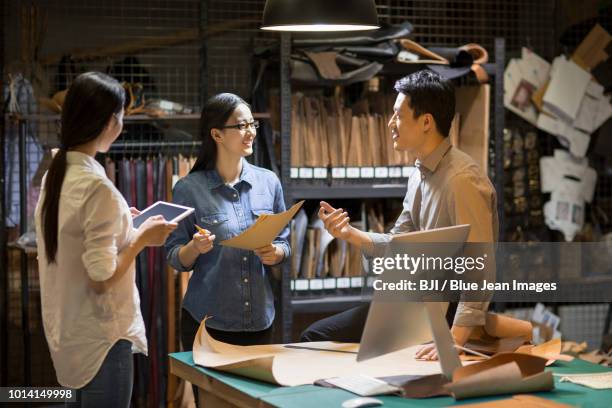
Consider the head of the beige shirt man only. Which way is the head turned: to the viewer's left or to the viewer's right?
to the viewer's left

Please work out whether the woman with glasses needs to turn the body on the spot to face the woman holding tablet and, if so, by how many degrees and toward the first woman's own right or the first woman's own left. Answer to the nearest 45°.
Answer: approximately 90° to the first woman's own right

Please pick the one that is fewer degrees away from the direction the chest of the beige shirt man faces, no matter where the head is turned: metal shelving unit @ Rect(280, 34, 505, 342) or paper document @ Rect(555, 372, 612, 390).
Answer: the metal shelving unit

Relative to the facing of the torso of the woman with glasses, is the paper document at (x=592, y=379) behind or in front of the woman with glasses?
in front

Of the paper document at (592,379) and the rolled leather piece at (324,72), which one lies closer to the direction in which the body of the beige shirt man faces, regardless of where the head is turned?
the rolled leather piece

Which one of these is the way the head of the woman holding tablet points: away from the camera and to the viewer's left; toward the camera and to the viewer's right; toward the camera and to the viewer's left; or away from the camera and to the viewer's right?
away from the camera and to the viewer's right

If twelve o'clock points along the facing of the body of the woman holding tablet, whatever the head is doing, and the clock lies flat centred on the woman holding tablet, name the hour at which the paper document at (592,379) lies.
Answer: The paper document is roughly at 2 o'clock from the woman holding tablet.

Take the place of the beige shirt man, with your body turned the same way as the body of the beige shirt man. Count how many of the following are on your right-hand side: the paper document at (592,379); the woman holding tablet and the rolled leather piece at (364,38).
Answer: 1

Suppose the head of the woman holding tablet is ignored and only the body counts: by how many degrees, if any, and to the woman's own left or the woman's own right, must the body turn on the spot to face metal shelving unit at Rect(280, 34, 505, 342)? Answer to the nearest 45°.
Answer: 0° — they already face it

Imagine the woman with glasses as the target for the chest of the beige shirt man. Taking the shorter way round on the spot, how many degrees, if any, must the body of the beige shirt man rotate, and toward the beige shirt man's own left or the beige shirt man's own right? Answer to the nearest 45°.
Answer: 0° — they already face them

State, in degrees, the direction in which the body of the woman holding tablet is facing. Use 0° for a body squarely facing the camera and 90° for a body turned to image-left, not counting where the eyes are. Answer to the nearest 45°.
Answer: approximately 225°

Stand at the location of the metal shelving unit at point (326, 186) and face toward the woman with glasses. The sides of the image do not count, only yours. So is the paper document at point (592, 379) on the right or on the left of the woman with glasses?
left

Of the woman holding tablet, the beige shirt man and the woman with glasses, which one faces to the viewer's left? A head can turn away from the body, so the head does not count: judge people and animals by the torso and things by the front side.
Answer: the beige shirt man

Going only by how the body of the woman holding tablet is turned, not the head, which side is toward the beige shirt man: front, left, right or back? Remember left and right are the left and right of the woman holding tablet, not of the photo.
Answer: front

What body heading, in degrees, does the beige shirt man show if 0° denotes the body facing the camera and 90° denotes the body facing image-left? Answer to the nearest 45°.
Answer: approximately 90°

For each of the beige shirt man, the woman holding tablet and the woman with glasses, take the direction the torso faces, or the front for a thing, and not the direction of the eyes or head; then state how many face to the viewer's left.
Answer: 1
